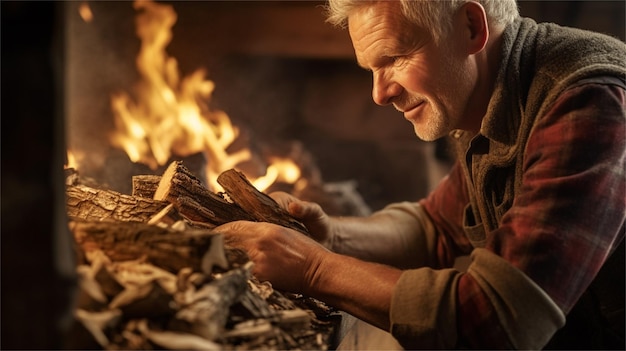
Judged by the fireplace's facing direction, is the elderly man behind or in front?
in front

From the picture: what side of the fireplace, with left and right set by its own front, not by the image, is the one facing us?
front
